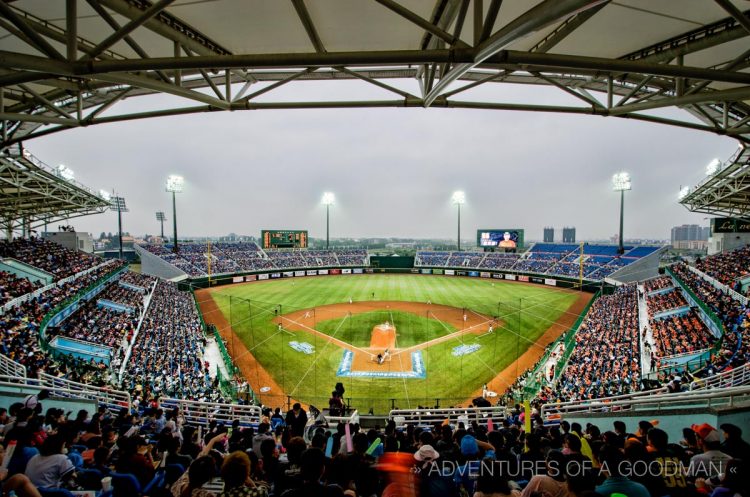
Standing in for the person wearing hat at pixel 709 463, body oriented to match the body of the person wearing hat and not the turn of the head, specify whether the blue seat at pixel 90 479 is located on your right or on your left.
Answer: on your left

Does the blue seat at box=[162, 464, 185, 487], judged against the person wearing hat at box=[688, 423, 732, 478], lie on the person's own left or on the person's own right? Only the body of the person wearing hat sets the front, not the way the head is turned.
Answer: on the person's own left

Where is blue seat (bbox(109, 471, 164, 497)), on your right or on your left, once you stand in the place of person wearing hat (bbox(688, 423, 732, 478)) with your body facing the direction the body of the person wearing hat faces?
on your left

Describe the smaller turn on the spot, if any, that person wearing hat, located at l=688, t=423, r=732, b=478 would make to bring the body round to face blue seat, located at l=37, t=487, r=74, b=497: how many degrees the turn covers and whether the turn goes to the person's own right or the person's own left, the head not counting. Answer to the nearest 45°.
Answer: approximately 90° to the person's own left

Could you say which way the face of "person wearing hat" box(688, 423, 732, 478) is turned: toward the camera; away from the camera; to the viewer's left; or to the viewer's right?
away from the camera

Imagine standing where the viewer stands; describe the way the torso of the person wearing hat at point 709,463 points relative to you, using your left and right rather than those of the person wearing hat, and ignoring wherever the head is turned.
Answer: facing away from the viewer and to the left of the viewer
